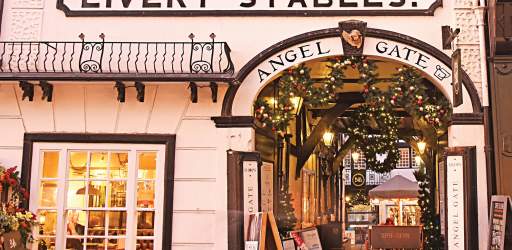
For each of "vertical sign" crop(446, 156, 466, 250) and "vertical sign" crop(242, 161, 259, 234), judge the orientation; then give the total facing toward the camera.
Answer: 2

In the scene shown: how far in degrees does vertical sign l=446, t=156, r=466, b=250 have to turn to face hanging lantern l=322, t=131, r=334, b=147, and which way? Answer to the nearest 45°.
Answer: approximately 135° to its right

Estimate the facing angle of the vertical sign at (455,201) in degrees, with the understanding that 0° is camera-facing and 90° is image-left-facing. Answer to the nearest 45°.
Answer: approximately 0°

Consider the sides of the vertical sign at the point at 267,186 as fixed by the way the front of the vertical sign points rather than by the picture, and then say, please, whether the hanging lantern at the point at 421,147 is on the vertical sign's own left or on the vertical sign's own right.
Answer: on the vertical sign's own left

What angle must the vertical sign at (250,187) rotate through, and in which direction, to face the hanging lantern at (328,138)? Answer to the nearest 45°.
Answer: approximately 180°
